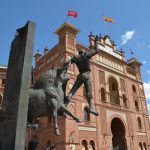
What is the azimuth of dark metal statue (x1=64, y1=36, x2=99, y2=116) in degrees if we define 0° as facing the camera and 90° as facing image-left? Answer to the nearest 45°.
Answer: approximately 315°

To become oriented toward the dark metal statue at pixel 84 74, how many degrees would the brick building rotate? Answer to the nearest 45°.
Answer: approximately 45° to its right

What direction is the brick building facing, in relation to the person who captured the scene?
facing the viewer and to the right of the viewer

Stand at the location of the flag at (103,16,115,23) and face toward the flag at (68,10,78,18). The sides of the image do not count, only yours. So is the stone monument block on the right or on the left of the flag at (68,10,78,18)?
left

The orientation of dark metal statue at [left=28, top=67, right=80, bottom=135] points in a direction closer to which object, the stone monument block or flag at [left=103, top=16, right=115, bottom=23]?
the flag

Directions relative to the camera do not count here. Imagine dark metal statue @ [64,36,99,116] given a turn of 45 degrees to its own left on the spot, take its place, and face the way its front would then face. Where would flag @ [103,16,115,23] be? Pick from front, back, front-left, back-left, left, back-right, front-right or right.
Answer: left

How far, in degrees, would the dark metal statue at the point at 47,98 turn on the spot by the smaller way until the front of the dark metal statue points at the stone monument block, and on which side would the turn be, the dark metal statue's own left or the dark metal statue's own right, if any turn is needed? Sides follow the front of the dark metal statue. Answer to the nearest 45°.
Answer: approximately 135° to the dark metal statue's own right

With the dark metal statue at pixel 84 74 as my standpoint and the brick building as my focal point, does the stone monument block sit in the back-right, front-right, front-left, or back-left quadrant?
back-left

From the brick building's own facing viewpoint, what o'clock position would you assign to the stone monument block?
The stone monument block is roughly at 2 o'clock from the brick building.

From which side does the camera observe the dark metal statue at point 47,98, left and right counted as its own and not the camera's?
right
